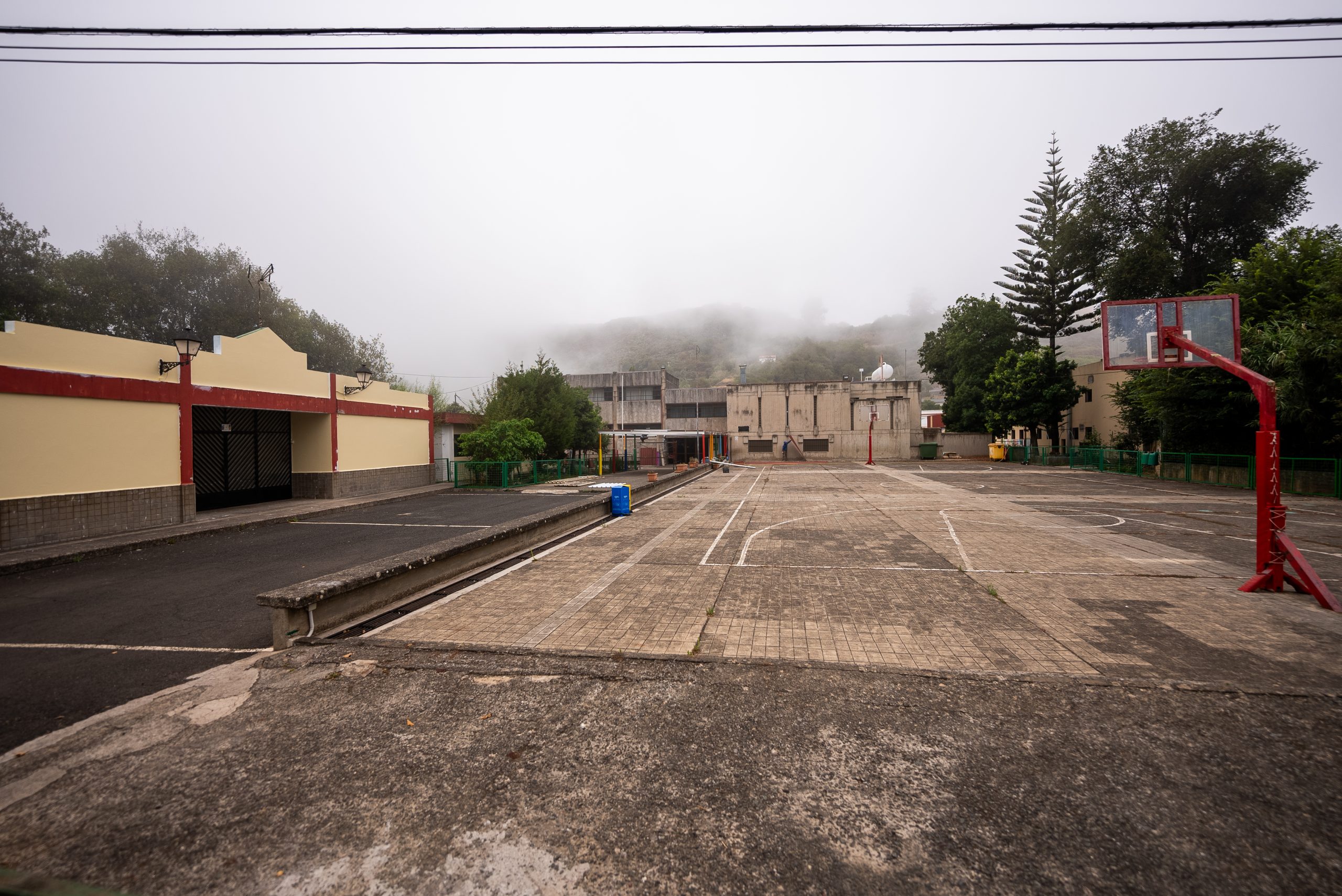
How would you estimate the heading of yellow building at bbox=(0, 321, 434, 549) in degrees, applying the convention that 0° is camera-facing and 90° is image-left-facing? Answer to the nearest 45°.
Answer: approximately 315°

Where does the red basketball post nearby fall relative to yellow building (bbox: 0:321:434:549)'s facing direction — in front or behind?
in front

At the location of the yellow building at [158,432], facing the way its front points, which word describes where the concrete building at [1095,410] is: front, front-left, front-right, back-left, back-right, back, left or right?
front-left

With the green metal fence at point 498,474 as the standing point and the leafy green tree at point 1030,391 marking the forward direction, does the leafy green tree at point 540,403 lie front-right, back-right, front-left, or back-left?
front-left

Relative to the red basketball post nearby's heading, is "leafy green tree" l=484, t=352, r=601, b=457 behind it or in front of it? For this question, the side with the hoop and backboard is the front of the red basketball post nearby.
in front

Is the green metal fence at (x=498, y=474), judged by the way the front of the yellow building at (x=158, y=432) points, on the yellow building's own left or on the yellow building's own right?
on the yellow building's own left

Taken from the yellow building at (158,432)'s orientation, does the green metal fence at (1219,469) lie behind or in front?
in front

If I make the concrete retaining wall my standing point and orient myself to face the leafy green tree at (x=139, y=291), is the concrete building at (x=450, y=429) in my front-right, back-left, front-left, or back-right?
front-right

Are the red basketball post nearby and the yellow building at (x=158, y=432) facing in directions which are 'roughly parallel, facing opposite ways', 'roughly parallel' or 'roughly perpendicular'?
roughly perpendicular

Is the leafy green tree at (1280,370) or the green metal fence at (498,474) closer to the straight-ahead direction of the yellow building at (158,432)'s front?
the leafy green tree
